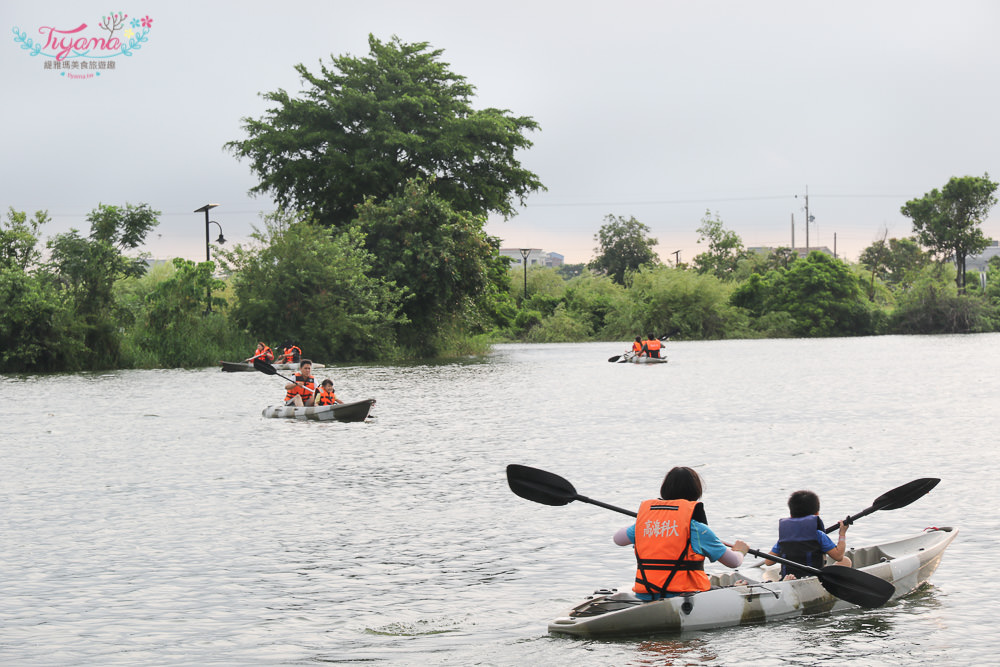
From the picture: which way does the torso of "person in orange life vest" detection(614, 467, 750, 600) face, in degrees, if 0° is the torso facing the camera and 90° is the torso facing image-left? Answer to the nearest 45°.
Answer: approximately 225°

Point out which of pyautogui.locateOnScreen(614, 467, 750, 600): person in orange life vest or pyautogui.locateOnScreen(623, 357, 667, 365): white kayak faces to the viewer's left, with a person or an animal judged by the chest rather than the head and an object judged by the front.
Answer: the white kayak

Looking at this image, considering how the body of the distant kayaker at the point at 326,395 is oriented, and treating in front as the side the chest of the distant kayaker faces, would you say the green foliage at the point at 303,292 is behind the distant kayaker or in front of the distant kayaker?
behind

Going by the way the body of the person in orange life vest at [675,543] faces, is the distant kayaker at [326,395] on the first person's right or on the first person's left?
on the first person's left

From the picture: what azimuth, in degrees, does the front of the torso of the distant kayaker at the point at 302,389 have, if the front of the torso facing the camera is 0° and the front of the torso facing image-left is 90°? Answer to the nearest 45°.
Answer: approximately 315°

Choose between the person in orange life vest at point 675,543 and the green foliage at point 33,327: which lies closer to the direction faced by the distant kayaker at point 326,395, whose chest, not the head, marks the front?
the person in orange life vest

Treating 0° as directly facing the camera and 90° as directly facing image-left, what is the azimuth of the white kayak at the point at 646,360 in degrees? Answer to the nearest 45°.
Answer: approximately 90°

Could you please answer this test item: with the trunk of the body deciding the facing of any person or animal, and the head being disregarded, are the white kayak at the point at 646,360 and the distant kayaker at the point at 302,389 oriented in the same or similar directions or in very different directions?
very different directions

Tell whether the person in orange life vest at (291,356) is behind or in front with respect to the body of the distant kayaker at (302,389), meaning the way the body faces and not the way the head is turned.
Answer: behind

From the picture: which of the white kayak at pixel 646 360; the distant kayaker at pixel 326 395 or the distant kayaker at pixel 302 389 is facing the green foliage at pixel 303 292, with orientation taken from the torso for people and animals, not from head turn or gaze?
the white kayak
